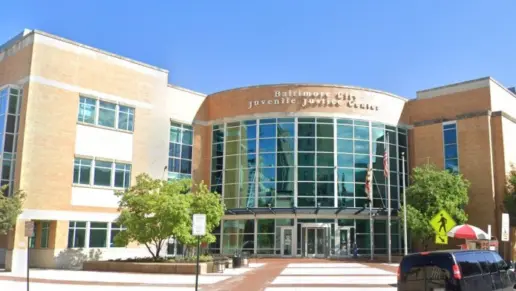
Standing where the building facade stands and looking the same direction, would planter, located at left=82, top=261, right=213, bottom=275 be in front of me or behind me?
in front

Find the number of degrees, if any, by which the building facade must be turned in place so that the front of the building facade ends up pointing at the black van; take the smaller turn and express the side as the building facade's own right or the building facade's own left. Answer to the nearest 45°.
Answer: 0° — it already faces it

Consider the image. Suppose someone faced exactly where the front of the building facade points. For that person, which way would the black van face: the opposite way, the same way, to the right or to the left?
to the left

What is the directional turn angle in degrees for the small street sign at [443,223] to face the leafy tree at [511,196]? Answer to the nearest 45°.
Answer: approximately 180°

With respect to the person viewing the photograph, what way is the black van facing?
facing away from the viewer and to the right of the viewer

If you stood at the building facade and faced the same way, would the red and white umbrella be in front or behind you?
in front

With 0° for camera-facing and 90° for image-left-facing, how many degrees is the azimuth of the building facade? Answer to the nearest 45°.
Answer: approximately 0°

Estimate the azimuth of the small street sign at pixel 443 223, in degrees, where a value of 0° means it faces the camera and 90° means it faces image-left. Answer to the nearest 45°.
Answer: approximately 0°

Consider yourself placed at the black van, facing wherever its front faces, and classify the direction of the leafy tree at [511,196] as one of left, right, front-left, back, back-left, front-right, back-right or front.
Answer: front-left

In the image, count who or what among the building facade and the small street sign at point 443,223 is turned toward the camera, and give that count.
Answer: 2

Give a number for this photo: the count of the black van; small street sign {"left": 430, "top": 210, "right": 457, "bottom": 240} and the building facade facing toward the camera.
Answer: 2
